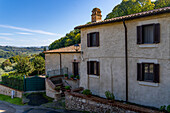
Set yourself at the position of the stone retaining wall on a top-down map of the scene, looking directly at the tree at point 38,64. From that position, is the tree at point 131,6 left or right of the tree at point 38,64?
right

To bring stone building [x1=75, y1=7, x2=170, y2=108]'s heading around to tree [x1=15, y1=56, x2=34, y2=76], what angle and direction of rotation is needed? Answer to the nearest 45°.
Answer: approximately 90° to its right

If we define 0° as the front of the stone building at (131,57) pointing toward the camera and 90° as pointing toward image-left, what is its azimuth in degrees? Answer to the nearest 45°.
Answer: approximately 45°

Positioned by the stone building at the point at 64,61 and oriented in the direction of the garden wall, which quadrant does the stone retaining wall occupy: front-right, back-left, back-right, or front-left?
front-left

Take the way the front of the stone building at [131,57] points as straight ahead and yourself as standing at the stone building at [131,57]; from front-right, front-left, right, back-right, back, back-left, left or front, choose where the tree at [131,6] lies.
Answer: back-right

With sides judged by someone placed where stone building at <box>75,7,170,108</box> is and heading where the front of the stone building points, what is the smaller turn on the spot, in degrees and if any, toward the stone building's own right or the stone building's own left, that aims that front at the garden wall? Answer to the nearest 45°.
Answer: approximately 90° to the stone building's own right
